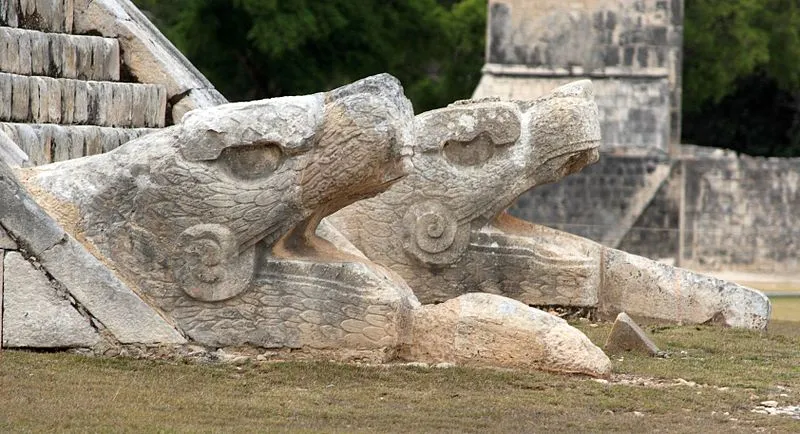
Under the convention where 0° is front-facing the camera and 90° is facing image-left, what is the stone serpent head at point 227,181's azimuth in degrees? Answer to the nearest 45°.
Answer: approximately 270°

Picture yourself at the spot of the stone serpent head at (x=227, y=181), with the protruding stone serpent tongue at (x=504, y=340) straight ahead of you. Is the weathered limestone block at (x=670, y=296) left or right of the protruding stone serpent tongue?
left

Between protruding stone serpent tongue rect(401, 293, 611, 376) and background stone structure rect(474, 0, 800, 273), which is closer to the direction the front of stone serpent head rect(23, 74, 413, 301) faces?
the protruding stone serpent tongue

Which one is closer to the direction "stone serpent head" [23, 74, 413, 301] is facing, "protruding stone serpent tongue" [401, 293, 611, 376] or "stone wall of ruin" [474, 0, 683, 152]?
the protruding stone serpent tongue

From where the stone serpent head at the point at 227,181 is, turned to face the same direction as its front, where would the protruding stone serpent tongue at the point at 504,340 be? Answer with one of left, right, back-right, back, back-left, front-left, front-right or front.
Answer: front

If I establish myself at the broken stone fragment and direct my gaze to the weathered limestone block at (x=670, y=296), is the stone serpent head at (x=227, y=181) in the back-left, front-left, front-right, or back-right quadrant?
back-left

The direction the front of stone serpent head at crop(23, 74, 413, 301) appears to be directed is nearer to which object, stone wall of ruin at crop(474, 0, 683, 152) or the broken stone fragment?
the broken stone fragment

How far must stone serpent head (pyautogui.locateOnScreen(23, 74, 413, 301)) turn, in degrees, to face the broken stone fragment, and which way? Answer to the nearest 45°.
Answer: approximately 45° to its left

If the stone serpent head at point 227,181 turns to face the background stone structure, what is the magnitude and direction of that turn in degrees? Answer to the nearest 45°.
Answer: approximately 90° to its left

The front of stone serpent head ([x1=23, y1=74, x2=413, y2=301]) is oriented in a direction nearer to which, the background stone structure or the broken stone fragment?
the broken stone fragment

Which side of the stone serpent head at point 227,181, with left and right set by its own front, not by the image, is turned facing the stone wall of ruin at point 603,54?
left

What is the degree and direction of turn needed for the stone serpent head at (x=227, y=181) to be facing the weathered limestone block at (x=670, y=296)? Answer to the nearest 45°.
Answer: approximately 45° to its left
